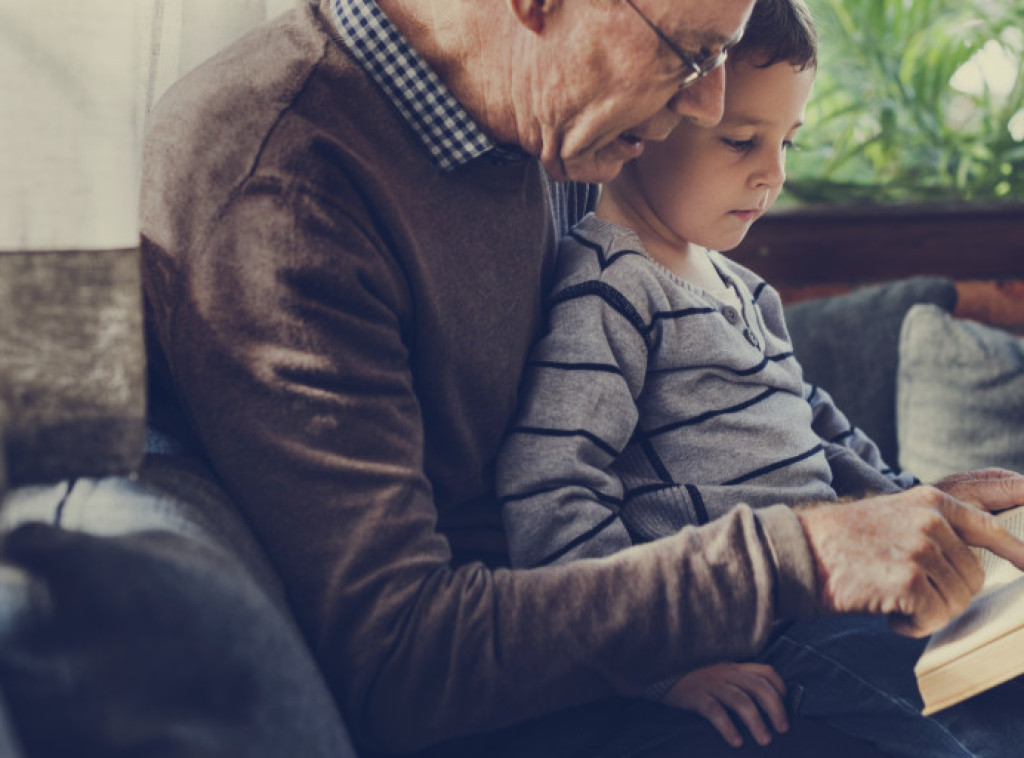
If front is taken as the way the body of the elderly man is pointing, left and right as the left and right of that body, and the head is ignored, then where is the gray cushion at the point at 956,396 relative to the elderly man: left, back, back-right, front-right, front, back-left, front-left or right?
front-left

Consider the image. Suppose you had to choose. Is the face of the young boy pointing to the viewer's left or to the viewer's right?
to the viewer's right

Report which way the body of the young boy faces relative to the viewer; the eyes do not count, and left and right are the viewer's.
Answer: facing the viewer and to the right of the viewer

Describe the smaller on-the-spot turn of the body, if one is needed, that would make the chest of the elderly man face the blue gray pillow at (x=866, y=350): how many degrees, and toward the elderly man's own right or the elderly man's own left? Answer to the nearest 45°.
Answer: approximately 45° to the elderly man's own left

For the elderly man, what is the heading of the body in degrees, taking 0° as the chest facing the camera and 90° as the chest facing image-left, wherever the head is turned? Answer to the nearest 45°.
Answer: approximately 270°

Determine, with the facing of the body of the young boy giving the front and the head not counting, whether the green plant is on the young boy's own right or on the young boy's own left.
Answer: on the young boy's own left

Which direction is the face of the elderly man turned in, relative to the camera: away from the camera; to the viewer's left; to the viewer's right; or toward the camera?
to the viewer's right

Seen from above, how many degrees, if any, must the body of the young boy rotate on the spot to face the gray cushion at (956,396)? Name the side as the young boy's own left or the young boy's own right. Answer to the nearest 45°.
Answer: approximately 90° to the young boy's own left

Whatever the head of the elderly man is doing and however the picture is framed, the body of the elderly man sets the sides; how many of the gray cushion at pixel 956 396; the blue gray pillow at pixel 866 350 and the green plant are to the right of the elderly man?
0
